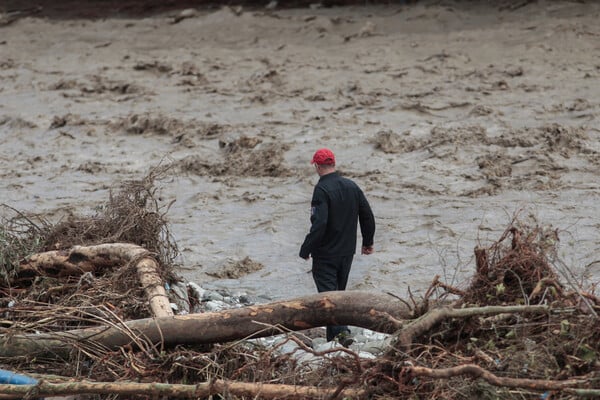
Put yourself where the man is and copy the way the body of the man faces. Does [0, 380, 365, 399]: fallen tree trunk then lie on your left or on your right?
on your left

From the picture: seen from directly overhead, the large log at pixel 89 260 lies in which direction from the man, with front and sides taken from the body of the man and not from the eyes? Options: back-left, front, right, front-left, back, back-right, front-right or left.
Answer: front-left

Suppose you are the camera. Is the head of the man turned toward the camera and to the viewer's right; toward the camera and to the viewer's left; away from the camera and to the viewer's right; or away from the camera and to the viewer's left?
away from the camera and to the viewer's left

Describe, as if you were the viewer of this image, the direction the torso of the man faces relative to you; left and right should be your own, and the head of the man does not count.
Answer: facing away from the viewer and to the left of the viewer

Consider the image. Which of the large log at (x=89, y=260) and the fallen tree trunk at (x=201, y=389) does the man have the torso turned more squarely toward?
the large log
